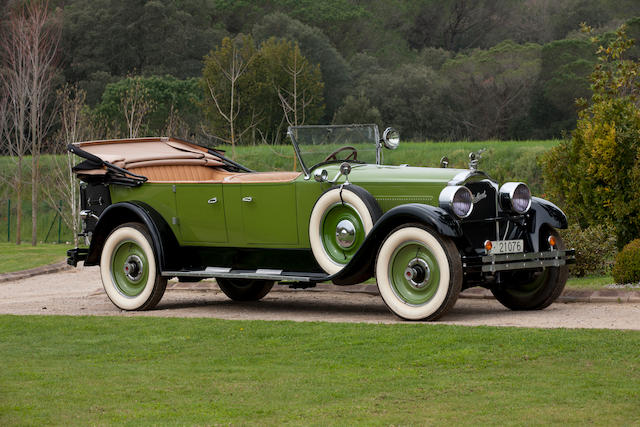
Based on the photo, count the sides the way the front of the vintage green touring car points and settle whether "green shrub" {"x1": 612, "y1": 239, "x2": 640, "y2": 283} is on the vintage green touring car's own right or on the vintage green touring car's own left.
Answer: on the vintage green touring car's own left

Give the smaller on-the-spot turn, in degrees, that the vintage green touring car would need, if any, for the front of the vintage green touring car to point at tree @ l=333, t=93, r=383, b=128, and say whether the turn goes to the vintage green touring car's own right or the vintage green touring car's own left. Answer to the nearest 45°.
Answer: approximately 135° to the vintage green touring car's own left

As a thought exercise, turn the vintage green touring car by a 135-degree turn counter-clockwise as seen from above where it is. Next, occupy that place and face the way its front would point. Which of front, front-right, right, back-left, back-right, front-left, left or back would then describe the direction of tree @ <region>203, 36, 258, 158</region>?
front

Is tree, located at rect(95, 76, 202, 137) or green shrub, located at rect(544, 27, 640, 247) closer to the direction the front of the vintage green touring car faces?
the green shrub

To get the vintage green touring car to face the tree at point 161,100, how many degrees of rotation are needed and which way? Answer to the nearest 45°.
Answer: approximately 135° to its left

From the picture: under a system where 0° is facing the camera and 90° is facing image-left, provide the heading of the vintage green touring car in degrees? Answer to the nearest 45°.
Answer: approximately 315°

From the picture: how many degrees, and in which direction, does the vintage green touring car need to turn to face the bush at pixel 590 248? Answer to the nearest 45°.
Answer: approximately 90° to its left

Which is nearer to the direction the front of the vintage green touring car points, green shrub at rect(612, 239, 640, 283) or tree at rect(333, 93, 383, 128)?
the green shrub

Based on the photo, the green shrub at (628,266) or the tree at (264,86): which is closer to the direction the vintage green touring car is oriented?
the green shrub

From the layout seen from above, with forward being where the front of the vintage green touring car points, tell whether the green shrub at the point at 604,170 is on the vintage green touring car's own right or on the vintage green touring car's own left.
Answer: on the vintage green touring car's own left
